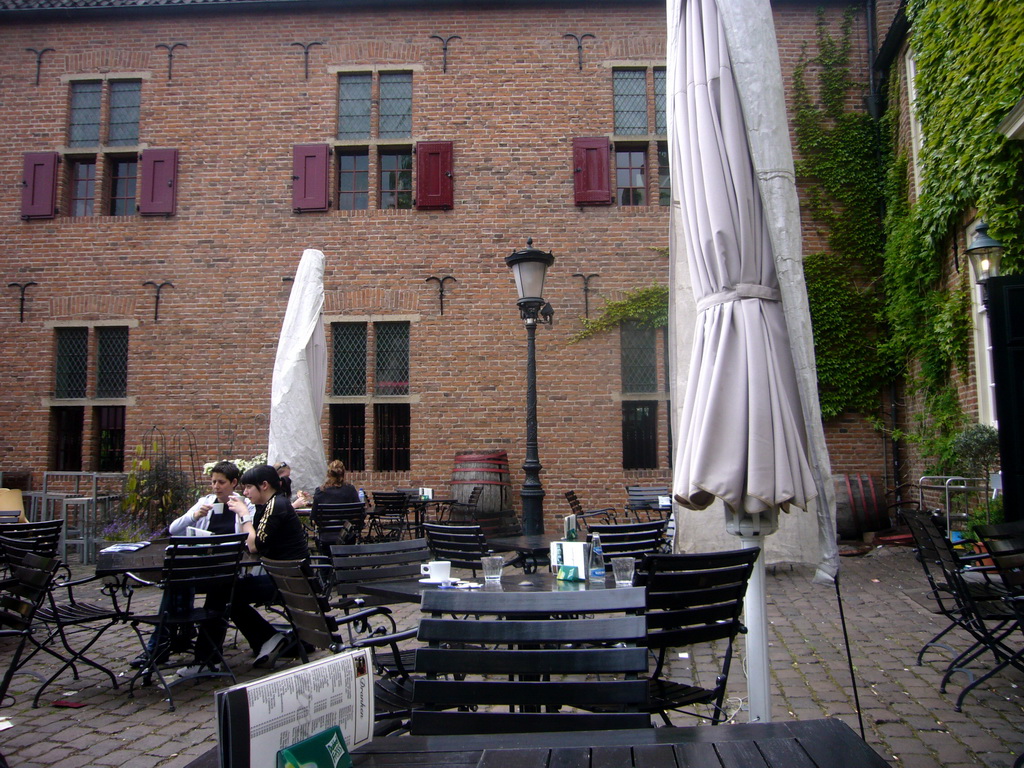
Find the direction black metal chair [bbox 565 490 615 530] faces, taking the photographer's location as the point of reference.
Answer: facing to the right of the viewer

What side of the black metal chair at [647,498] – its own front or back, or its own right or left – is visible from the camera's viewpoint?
front

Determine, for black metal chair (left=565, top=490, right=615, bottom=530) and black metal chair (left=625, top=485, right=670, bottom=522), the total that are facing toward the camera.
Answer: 1

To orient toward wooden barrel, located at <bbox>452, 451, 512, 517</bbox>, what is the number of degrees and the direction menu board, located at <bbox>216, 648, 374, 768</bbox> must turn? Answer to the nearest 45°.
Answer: approximately 135° to its left

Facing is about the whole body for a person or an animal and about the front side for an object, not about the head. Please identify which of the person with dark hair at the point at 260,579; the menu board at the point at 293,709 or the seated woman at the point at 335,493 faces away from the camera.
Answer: the seated woman

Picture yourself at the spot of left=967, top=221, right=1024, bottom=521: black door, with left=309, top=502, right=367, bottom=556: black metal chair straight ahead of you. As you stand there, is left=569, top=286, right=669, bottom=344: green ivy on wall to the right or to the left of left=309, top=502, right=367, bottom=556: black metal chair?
right

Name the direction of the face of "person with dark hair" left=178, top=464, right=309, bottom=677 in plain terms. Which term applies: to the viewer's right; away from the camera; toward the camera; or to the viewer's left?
to the viewer's left

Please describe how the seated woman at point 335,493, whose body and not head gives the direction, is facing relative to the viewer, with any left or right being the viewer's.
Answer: facing away from the viewer

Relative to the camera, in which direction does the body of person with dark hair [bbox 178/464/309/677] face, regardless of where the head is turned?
to the viewer's left

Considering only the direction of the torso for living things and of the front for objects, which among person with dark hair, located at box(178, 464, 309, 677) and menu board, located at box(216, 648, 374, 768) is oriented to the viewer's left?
the person with dark hair

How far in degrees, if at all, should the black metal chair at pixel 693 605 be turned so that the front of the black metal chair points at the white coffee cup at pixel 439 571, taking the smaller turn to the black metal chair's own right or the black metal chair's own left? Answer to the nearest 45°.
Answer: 0° — it already faces it

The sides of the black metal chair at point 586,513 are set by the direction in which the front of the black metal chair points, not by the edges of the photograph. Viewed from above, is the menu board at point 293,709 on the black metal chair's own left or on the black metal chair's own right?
on the black metal chair's own right
